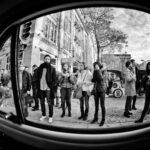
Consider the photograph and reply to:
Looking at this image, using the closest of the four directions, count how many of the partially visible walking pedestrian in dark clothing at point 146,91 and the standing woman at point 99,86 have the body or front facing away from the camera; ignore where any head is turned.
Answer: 0

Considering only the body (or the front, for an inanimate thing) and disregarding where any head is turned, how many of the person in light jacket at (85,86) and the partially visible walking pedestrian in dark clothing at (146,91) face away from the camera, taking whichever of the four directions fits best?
0

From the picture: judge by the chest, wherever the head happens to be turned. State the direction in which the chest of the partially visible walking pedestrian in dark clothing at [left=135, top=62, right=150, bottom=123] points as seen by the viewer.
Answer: to the viewer's left

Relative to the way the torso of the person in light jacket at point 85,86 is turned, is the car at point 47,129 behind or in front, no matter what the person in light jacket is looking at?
in front
